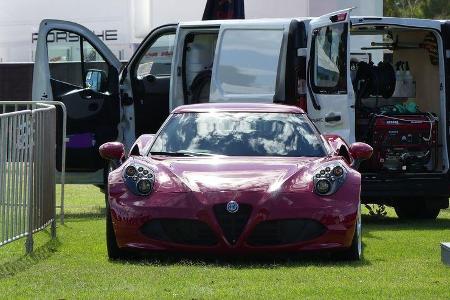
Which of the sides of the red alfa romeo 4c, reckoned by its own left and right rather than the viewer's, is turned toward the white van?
back

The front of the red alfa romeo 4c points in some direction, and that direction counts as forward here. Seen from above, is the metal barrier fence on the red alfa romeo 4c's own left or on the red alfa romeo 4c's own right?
on the red alfa romeo 4c's own right

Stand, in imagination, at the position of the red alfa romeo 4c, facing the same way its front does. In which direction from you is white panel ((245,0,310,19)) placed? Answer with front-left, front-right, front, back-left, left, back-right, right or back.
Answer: back

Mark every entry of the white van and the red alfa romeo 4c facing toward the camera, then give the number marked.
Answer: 1

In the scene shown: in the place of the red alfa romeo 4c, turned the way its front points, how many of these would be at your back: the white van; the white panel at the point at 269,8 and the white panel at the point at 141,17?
3

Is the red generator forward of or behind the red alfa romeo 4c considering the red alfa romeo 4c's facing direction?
behind

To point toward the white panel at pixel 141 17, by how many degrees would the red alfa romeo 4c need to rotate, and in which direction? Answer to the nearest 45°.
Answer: approximately 180°

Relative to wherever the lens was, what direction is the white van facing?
facing away from the viewer and to the left of the viewer

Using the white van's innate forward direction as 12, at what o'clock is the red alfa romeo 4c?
The red alfa romeo 4c is roughly at 8 o'clock from the white van.

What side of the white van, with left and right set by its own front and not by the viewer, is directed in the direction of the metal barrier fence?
left

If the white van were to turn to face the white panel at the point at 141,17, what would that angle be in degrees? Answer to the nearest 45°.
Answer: approximately 45° to its right

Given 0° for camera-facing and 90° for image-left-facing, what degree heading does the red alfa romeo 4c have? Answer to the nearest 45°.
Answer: approximately 0°

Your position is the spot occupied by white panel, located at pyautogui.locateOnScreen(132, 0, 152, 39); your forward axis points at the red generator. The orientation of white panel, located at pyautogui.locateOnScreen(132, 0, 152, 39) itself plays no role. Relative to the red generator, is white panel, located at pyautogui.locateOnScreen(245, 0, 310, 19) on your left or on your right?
left
